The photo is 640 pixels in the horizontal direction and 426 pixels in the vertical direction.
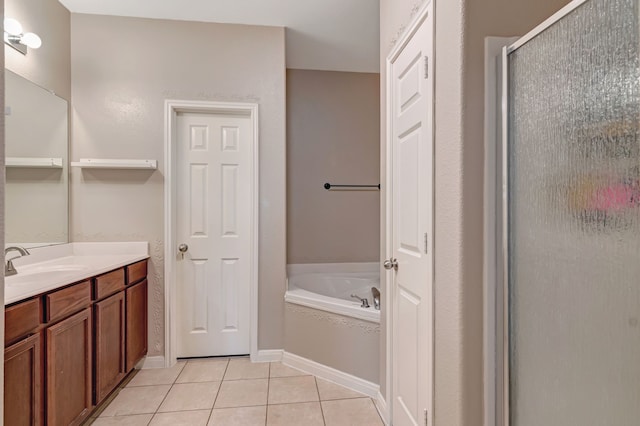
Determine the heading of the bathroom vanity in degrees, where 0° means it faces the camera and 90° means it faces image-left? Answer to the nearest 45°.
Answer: approximately 315°

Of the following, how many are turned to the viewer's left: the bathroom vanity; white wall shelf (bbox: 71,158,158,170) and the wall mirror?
0

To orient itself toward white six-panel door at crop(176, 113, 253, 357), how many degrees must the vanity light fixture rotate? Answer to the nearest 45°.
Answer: approximately 45° to its left

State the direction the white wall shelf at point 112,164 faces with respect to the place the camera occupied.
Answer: facing the viewer

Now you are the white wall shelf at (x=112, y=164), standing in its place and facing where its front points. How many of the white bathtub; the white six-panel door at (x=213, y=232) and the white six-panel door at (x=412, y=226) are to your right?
0

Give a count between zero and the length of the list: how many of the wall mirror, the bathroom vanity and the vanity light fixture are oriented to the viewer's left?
0

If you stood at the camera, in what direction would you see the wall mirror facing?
facing the viewer and to the right of the viewer

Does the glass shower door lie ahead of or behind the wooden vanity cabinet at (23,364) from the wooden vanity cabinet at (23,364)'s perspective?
ahead

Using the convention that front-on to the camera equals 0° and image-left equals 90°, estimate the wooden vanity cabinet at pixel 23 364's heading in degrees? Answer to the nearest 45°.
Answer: approximately 315°

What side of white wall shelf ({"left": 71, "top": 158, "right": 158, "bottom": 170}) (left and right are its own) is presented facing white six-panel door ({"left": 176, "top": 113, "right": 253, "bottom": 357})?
left

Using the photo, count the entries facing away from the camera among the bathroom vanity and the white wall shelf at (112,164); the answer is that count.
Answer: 0

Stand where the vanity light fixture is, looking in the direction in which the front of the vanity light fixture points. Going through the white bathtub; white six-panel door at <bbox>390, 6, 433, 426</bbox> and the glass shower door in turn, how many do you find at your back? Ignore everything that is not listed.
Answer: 0

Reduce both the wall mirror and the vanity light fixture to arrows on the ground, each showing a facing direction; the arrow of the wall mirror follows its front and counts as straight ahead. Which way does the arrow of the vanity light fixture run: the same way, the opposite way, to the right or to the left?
the same way
